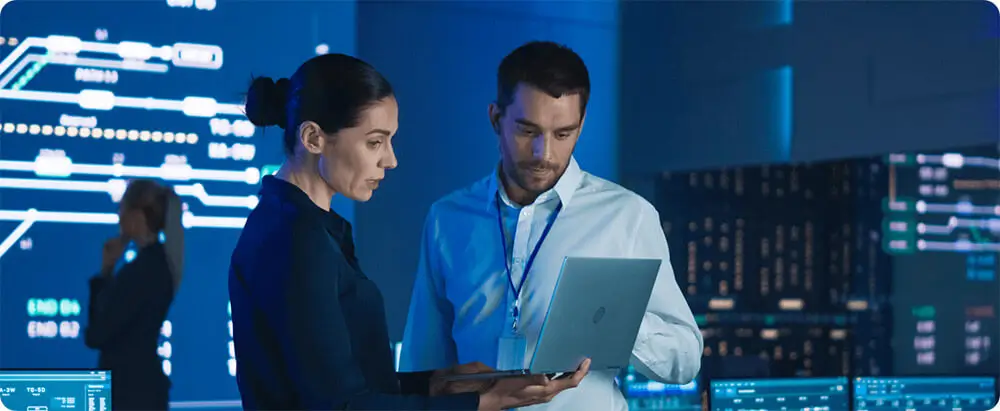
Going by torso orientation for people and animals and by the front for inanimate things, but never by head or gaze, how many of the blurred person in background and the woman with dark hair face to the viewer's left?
1

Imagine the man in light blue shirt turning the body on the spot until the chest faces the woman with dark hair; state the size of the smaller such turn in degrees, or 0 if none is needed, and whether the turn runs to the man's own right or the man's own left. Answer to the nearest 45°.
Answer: approximately 45° to the man's own right

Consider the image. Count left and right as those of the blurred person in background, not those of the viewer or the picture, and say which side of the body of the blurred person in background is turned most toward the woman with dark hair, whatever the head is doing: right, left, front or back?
left

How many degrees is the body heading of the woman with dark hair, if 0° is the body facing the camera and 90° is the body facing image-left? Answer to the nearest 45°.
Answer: approximately 270°

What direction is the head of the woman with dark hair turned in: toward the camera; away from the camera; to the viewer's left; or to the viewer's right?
to the viewer's right

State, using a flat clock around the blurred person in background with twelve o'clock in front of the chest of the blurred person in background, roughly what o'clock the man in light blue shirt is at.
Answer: The man in light blue shirt is roughly at 8 o'clock from the blurred person in background.

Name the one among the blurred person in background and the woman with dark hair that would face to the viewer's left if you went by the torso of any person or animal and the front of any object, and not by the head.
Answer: the blurred person in background

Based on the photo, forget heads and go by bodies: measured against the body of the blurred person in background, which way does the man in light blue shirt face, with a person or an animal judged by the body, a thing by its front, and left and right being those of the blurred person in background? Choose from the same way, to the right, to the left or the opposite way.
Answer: to the left

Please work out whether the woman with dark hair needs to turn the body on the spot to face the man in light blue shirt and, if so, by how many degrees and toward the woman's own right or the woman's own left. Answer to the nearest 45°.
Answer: approximately 45° to the woman's own left
